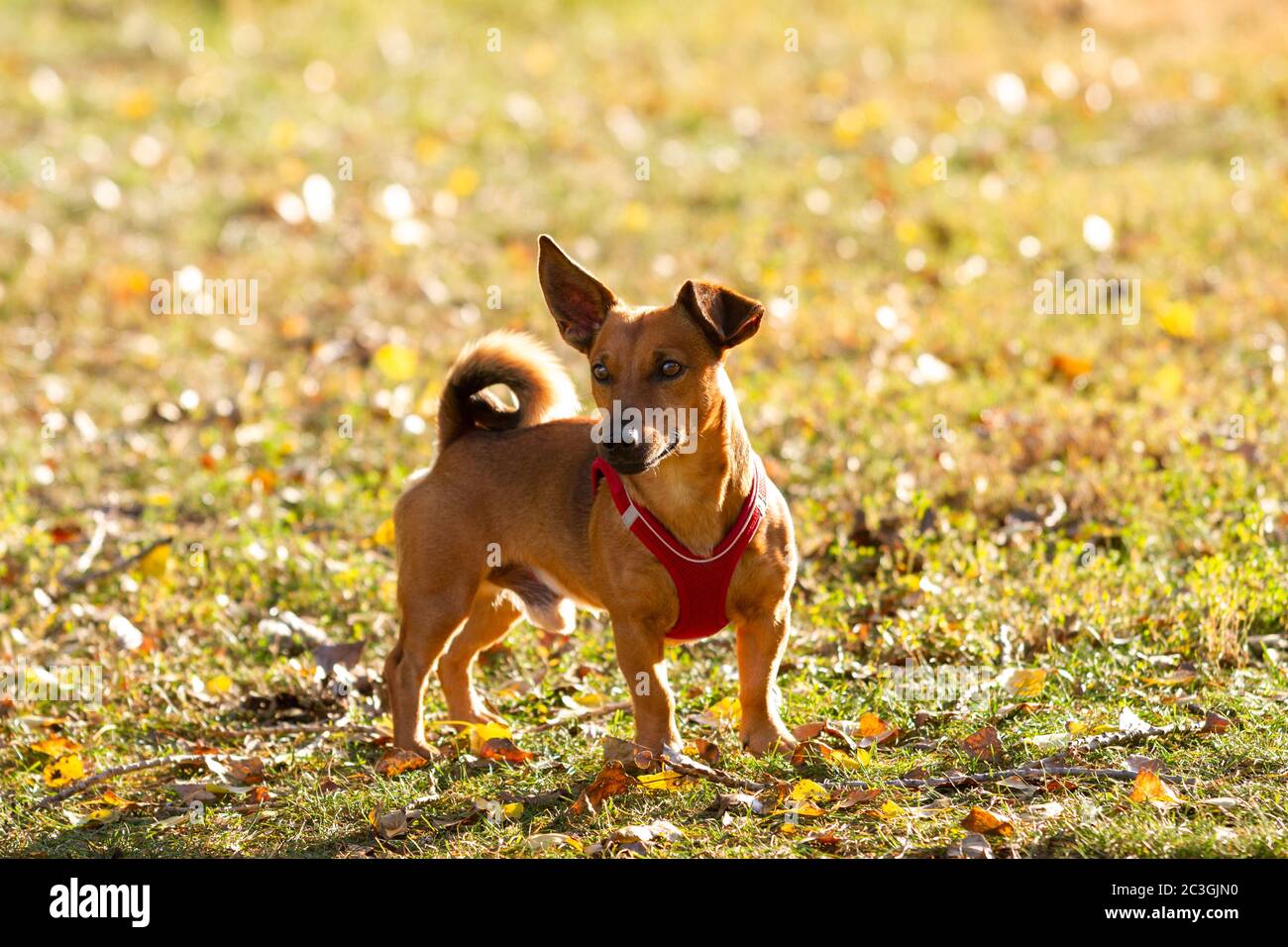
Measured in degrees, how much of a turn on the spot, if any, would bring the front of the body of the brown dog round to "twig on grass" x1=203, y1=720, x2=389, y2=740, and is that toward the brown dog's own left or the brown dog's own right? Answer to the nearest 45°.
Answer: approximately 180°

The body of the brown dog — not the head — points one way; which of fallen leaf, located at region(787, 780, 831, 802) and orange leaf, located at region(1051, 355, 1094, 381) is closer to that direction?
the fallen leaf

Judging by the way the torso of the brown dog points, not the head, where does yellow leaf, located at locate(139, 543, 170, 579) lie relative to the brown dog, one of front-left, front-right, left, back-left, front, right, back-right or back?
back

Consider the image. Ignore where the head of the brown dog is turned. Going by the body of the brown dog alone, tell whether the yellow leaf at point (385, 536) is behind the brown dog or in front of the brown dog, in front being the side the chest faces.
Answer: behind

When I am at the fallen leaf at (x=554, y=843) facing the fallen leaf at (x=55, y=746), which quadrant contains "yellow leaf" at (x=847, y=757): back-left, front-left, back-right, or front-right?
back-right

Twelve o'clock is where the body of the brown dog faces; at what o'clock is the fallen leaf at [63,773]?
The fallen leaf is roughly at 5 o'clock from the brown dog.

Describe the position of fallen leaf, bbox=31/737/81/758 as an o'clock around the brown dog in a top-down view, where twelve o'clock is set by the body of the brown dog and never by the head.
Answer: The fallen leaf is roughly at 5 o'clock from the brown dog.

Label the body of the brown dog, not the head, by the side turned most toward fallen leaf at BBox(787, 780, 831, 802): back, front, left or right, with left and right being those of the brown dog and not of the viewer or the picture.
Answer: front

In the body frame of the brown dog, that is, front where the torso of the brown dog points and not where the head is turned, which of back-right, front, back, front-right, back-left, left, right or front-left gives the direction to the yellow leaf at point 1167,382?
left

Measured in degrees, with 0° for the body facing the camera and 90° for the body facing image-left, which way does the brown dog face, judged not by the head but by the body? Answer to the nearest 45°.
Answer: approximately 315°

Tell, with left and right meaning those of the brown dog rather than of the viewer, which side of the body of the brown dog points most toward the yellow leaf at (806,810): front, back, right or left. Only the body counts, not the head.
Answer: front
